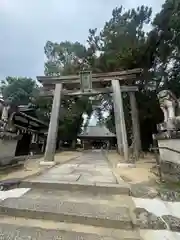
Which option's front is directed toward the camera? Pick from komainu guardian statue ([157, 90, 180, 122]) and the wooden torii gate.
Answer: the wooden torii gate

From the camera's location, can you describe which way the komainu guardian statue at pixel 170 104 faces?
facing to the left of the viewer

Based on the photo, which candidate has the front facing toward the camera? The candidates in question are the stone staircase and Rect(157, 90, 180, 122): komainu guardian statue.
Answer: the stone staircase

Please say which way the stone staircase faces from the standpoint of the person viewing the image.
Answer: facing the viewer

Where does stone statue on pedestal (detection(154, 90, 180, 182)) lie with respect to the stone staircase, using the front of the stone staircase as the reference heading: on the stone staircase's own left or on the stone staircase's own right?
on the stone staircase's own left

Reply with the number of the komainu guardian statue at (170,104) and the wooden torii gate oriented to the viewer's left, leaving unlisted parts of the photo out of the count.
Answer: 1

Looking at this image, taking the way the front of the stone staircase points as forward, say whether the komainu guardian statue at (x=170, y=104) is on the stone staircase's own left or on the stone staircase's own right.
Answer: on the stone staircase's own left

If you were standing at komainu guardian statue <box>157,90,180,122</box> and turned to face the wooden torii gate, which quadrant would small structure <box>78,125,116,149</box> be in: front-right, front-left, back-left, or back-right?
front-right

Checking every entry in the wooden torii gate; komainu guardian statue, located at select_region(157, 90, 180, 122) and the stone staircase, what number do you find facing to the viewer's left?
1

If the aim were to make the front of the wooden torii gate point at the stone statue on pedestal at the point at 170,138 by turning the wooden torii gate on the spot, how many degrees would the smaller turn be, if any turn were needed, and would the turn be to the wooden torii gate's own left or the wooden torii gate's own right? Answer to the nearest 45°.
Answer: approximately 45° to the wooden torii gate's own left

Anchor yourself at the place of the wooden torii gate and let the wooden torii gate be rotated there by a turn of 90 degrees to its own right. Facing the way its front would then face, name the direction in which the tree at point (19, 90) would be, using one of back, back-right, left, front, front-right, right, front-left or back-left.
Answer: front-right

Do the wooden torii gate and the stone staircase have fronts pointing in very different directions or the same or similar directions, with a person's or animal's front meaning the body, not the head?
same or similar directions

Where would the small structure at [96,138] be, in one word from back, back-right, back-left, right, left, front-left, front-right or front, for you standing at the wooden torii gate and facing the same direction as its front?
back
